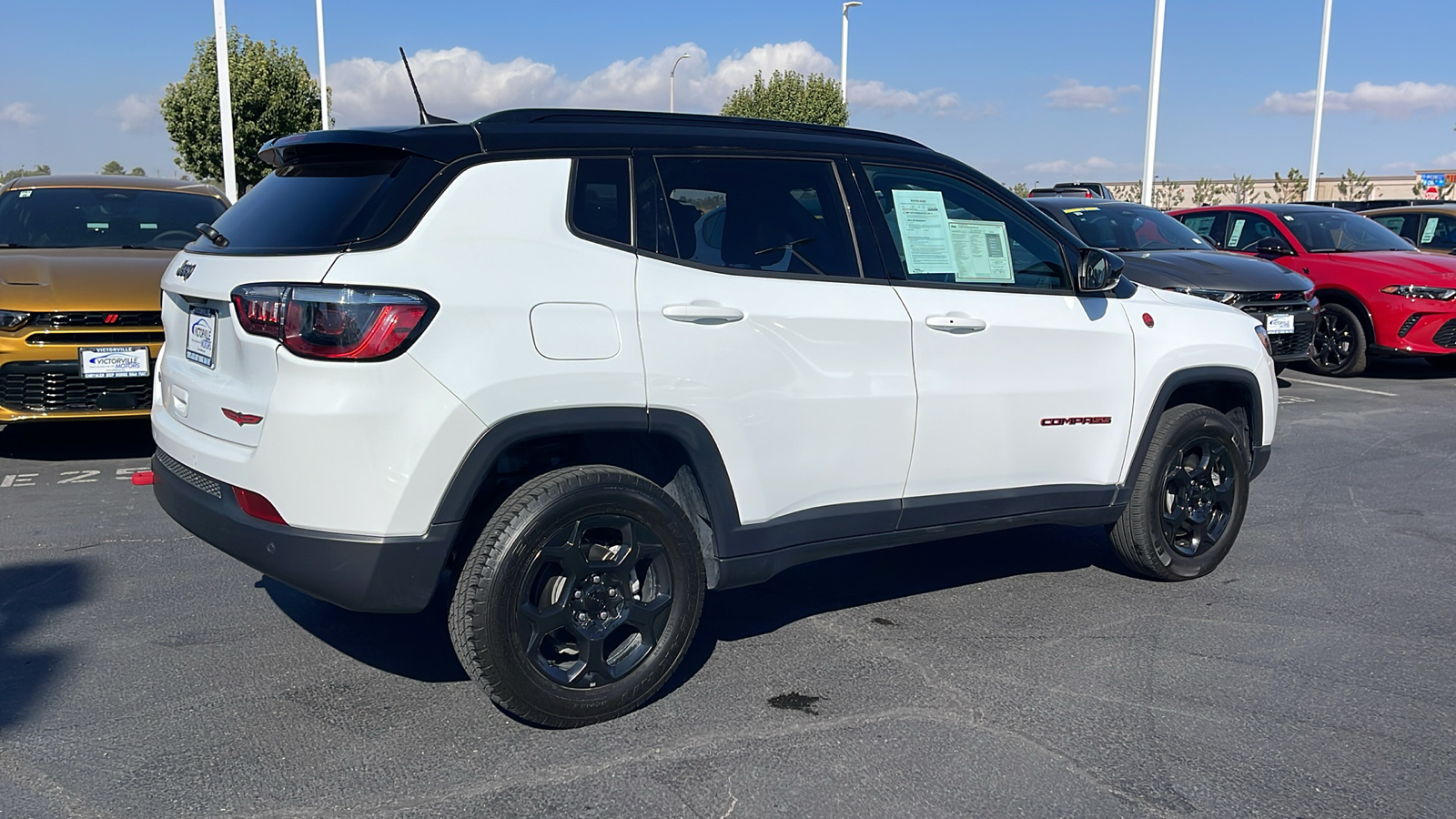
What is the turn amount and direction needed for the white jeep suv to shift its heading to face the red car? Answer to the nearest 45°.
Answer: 0° — it already faces it

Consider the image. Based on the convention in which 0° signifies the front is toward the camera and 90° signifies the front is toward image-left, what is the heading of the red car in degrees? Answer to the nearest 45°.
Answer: approximately 315°

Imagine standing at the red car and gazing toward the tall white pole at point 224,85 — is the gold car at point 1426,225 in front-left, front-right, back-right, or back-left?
back-right

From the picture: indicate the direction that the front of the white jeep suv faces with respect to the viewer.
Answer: facing away from the viewer and to the right of the viewer

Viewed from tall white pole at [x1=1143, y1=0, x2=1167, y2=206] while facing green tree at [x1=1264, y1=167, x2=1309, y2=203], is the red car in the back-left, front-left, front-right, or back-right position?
back-right

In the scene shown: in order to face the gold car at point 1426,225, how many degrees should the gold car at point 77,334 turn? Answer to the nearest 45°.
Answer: approximately 90° to its left

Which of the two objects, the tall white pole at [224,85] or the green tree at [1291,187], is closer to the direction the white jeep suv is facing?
the green tree

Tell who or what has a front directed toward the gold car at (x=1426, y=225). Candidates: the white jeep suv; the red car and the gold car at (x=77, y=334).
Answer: the white jeep suv

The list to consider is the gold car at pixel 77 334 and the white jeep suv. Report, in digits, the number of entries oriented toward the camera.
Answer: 1

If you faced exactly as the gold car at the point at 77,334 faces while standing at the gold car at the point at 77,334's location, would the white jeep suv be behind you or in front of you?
in front

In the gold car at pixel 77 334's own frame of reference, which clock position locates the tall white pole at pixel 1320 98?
The tall white pole is roughly at 8 o'clock from the gold car.

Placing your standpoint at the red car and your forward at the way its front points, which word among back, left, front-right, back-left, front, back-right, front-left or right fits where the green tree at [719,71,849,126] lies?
back

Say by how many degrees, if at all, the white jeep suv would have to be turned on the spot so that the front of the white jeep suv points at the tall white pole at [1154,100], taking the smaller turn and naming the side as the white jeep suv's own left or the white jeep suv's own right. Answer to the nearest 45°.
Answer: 0° — it already faces it
